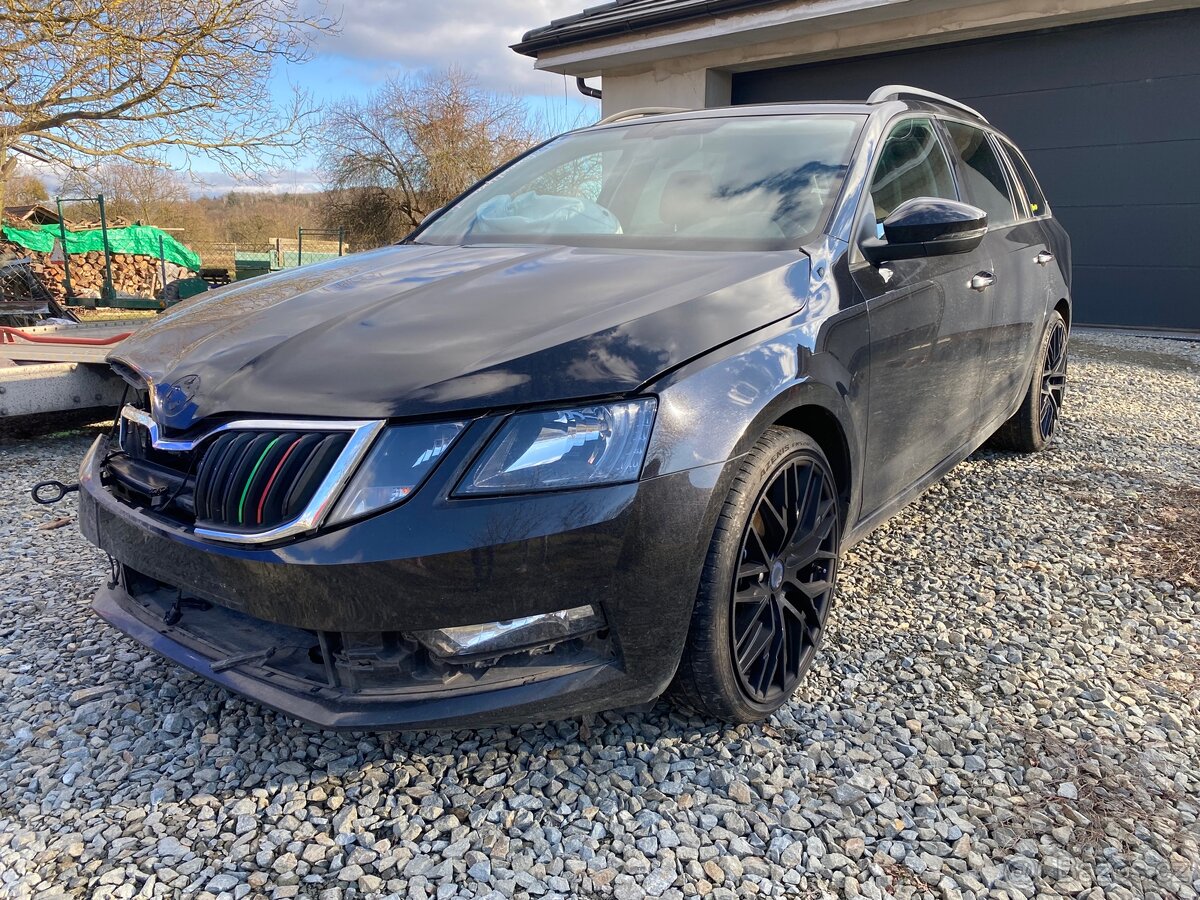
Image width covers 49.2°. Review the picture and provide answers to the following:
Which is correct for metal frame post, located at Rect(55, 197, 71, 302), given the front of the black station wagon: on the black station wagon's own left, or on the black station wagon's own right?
on the black station wagon's own right

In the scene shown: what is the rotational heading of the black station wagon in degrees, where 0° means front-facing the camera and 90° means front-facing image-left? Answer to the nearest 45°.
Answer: approximately 45°

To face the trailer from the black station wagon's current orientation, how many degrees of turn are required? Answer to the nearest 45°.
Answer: approximately 90° to its right

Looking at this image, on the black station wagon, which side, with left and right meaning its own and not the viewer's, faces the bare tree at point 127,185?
right

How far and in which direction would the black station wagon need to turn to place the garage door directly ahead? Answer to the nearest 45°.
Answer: approximately 180°

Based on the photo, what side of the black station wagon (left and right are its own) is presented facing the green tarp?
right
